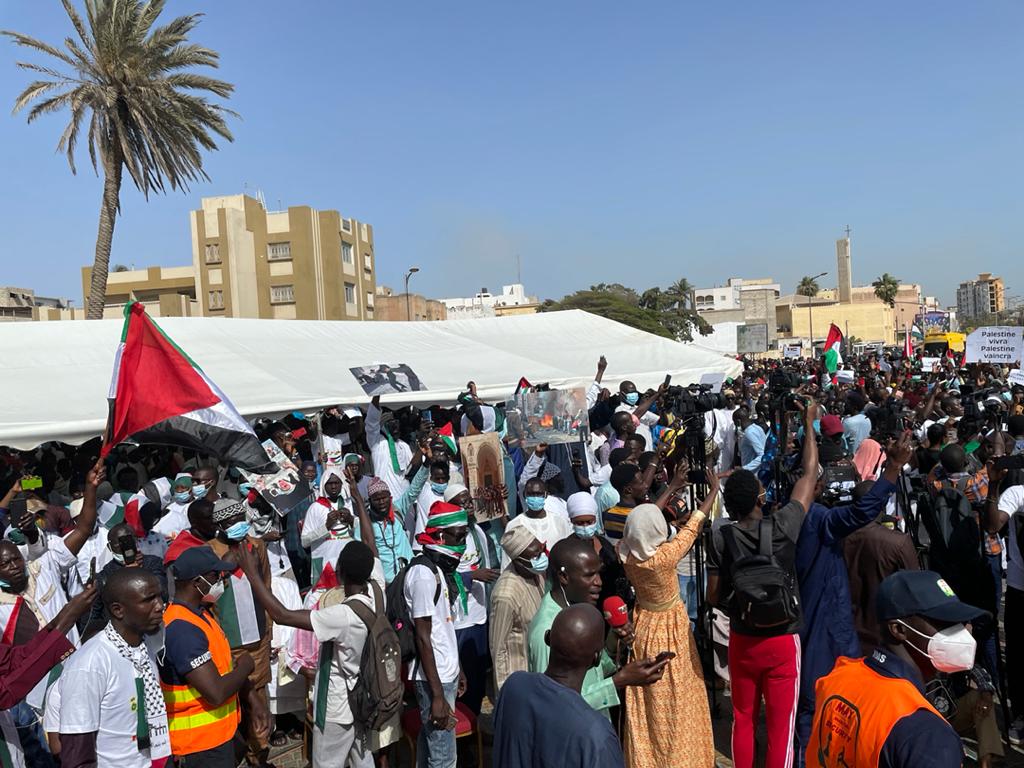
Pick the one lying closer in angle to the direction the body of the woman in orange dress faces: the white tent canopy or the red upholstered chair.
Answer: the white tent canopy

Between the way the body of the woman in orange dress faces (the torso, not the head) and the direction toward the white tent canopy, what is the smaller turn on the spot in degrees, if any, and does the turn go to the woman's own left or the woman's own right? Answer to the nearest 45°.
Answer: approximately 90° to the woman's own left

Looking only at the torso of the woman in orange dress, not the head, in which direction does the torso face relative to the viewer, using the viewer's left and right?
facing away from the viewer and to the right of the viewer

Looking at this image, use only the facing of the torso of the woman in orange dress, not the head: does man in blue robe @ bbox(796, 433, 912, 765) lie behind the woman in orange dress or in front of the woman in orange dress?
in front

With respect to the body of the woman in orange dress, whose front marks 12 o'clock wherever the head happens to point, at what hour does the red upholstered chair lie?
The red upholstered chair is roughly at 8 o'clock from the woman in orange dress.

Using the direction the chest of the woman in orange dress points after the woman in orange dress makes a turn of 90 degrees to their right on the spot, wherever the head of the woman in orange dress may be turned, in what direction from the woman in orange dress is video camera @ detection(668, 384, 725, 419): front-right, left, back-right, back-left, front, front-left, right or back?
back-left

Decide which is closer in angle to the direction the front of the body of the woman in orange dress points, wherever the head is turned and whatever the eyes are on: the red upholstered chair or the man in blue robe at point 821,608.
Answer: the man in blue robe
